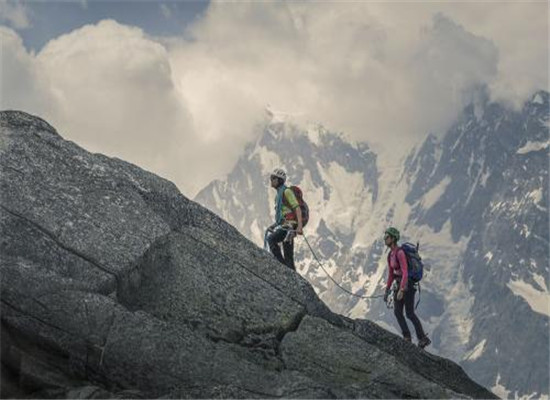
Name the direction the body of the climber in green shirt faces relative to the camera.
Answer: to the viewer's left
